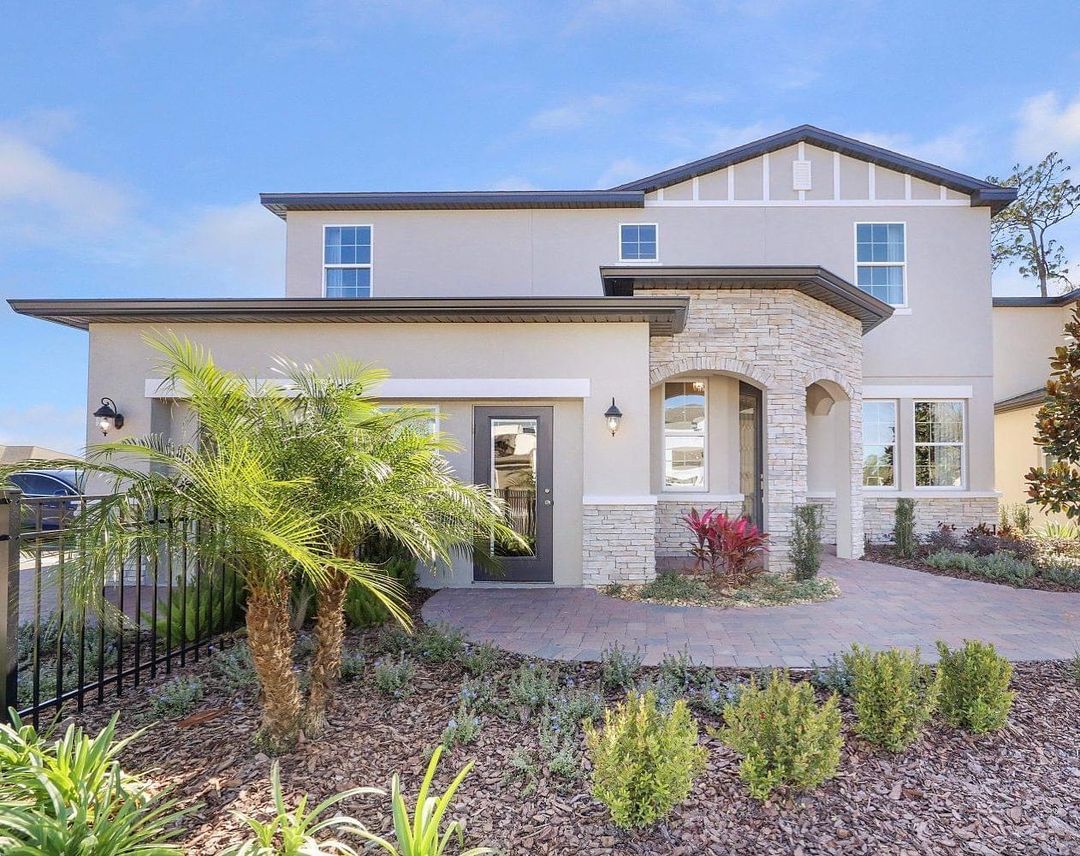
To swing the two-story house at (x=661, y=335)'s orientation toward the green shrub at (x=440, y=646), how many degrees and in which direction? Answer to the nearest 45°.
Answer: approximately 45° to its right

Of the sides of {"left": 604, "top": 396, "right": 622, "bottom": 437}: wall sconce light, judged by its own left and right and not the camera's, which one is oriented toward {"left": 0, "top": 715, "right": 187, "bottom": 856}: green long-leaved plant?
front

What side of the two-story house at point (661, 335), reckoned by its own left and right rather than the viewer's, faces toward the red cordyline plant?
front

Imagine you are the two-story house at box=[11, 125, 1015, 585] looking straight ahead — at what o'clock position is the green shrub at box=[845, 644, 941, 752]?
The green shrub is roughly at 12 o'clock from the two-story house.

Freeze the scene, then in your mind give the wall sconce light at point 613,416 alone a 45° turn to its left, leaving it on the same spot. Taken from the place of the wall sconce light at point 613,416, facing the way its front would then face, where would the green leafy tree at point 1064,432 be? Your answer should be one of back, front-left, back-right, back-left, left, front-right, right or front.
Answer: front-left

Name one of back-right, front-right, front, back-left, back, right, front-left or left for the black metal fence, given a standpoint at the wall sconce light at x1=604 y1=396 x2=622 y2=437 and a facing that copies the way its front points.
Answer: front-right

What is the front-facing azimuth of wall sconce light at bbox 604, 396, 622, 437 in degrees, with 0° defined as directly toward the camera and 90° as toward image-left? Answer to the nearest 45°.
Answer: approximately 0°

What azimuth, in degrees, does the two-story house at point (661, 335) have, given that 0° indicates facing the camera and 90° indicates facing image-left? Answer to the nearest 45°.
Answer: approximately 0°

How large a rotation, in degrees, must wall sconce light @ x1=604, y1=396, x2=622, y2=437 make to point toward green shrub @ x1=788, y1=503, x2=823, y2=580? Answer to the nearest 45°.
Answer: approximately 90° to its left

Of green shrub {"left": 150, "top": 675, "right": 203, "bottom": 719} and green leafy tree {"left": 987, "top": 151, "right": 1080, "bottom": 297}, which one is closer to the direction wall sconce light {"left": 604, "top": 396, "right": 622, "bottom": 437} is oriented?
the green shrub

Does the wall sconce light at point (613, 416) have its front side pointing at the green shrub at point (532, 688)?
yes
